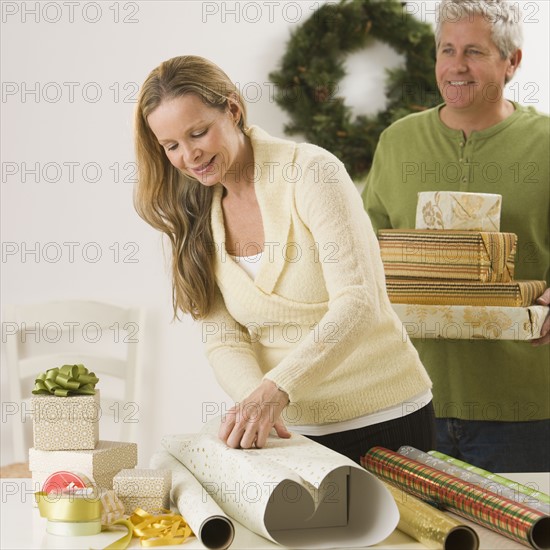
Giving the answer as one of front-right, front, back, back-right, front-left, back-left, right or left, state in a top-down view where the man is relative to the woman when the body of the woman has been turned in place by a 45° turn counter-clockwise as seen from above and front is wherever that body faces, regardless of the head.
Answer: back-left

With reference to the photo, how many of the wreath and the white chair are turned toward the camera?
2

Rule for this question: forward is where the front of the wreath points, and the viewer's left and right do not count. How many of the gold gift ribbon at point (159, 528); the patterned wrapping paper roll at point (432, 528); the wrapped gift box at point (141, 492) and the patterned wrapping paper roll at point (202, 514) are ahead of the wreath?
4

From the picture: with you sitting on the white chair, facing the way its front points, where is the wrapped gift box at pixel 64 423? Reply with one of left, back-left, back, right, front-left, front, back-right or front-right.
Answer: front

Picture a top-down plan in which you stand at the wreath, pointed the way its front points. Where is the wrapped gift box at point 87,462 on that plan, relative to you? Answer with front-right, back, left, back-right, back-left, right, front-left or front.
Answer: front

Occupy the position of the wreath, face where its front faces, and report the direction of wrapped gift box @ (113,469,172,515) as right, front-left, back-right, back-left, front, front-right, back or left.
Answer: front

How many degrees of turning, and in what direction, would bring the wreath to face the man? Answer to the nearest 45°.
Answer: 0° — it already faces them

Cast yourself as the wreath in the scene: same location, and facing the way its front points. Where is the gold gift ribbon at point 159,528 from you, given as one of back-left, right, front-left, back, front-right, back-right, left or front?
front

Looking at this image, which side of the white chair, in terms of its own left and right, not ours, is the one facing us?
front

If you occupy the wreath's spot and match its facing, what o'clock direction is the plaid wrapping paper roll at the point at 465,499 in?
The plaid wrapping paper roll is roughly at 12 o'clock from the wreath.

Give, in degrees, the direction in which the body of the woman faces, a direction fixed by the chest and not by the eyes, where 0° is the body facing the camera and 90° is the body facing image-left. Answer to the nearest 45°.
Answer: approximately 45°

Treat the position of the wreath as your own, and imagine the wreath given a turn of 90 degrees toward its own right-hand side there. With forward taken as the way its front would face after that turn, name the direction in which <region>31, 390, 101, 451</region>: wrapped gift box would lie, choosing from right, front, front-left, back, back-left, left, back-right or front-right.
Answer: left

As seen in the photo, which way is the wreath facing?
toward the camera
